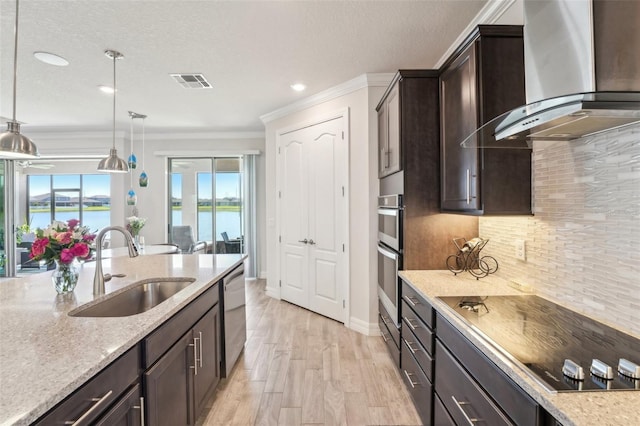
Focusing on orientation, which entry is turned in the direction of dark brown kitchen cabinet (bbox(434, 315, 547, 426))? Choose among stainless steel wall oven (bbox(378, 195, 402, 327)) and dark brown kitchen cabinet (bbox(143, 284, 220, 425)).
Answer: dark brown kitchen cabinet (bbox(143, 284, 220, 425))

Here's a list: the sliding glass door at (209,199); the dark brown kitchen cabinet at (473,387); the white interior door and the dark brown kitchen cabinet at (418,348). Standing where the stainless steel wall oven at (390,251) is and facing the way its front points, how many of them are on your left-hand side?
2

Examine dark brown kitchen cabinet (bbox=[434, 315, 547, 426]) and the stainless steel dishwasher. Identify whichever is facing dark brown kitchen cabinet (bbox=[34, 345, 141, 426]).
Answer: dark brown kitchen cabinet (bbox=[434, 315, 547, 426])

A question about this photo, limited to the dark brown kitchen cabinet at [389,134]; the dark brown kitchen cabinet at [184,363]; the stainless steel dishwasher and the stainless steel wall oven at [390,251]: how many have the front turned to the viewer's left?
2

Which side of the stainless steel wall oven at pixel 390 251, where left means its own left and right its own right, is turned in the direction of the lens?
left

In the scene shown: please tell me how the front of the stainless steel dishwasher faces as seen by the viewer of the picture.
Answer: facing to the right of the viewer

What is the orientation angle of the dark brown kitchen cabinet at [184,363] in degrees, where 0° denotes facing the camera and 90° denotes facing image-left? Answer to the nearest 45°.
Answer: approximately 315°

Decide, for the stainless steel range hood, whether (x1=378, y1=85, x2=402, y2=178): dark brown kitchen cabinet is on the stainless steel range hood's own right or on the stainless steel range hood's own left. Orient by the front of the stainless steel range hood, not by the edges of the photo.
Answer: on the stainless steel range hood's own right

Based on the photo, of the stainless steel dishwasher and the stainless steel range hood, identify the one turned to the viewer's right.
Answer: the stainless steel dishwasher

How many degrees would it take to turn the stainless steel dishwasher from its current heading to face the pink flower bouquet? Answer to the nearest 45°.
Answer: approximately 135° to its right

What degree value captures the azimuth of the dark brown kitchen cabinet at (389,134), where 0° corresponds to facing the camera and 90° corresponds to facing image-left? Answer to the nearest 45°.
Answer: approximately 90°

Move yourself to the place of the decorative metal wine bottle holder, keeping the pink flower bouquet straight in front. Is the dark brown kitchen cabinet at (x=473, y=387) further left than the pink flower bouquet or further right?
left
